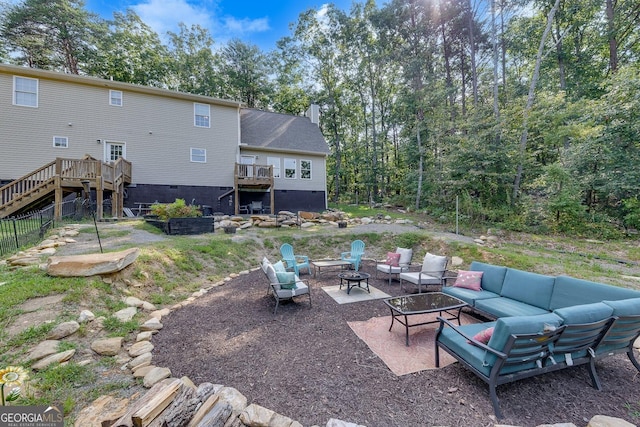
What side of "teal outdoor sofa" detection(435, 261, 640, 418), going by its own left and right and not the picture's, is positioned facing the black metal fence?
front

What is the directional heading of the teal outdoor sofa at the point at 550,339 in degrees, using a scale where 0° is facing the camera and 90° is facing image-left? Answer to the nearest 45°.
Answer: approximately 90°

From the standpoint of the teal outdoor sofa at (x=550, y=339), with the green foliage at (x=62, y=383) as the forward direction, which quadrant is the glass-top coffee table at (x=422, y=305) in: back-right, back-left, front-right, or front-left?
front-right

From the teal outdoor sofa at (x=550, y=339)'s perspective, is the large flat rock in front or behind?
in front

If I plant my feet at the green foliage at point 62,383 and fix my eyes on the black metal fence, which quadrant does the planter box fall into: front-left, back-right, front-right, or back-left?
front-right

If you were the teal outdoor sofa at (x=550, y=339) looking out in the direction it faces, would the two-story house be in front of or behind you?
in front
